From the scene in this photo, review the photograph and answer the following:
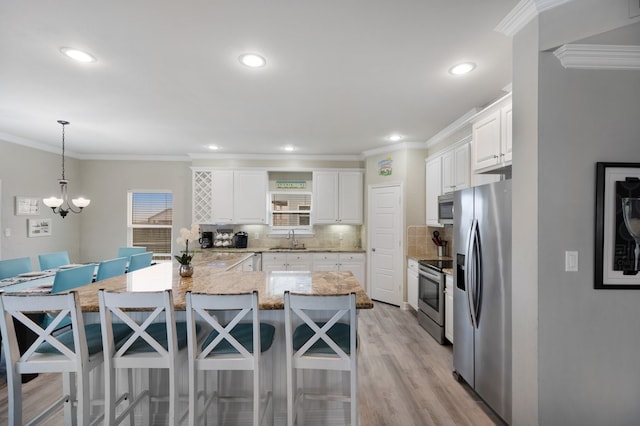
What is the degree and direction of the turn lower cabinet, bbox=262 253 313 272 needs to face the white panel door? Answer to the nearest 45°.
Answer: approximately 90° to its left

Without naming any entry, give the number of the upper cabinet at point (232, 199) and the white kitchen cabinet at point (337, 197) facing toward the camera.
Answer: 2

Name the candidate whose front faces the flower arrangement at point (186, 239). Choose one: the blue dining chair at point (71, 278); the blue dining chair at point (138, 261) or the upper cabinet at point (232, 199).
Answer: the upper cabinet

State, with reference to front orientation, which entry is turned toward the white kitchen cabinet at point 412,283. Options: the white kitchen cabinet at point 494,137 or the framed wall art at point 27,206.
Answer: the framed wall art

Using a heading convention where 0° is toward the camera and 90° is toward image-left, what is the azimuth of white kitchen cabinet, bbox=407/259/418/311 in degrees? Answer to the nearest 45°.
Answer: approximately 45°

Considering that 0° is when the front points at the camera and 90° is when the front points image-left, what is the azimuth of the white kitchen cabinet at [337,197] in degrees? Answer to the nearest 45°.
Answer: approximately 0°

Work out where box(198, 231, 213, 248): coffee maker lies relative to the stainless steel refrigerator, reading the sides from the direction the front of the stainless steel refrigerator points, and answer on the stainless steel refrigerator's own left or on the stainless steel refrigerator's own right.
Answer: on the stainless steel refrigerator's own right

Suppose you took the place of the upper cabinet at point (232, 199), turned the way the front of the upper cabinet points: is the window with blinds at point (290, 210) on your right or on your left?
on your left

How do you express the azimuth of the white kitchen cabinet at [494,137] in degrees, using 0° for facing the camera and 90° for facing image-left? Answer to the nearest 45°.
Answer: approximately 45°

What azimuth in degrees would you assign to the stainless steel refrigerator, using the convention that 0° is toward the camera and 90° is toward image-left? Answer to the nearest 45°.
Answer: approximately 45°

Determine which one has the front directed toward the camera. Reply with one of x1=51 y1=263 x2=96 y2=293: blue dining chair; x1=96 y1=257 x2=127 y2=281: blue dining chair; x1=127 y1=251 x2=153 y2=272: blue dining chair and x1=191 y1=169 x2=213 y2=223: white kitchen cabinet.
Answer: the white kitchen cabinet
